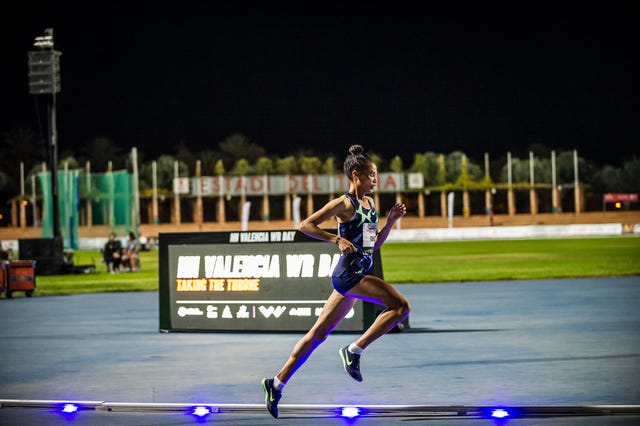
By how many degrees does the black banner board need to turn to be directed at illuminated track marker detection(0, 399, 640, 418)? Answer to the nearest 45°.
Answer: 0° — it already faces it

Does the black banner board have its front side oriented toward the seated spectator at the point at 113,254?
no

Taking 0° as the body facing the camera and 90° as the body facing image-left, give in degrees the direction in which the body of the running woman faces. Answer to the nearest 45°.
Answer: approximately 270°

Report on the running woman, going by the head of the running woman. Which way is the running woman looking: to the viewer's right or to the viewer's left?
to the viewer's right

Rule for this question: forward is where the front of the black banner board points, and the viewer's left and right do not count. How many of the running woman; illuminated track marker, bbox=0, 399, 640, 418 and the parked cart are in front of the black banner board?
2

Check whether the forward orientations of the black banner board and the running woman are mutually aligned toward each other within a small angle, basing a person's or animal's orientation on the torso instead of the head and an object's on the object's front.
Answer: no

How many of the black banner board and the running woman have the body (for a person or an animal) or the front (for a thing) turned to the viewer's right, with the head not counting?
1

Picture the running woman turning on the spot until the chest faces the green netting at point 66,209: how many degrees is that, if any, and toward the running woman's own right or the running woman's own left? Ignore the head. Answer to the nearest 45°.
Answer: approximately 90° to the running woman's own left

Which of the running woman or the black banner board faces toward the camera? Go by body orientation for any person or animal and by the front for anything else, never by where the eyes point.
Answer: the black banner board

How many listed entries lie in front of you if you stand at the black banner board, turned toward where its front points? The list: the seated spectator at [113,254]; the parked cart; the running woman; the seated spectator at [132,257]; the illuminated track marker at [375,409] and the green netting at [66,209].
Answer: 2

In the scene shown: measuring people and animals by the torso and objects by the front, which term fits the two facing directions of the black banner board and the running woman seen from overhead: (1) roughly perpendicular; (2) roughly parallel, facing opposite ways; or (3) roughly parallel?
roughly perpendicular

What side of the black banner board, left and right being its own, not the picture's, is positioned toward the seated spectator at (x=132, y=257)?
back

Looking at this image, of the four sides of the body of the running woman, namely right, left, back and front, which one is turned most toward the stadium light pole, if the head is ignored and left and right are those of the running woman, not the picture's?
left

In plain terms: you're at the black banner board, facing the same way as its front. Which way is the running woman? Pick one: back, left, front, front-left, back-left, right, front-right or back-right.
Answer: front

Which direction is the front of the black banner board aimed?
toward the camera

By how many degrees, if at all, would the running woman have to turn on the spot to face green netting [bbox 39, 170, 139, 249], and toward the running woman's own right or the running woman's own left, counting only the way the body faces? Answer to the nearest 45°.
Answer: approximately 90° to the running woman's own left

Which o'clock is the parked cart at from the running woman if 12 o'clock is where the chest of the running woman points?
The parked cart is roughly at 8 o'clock from the running woman.
